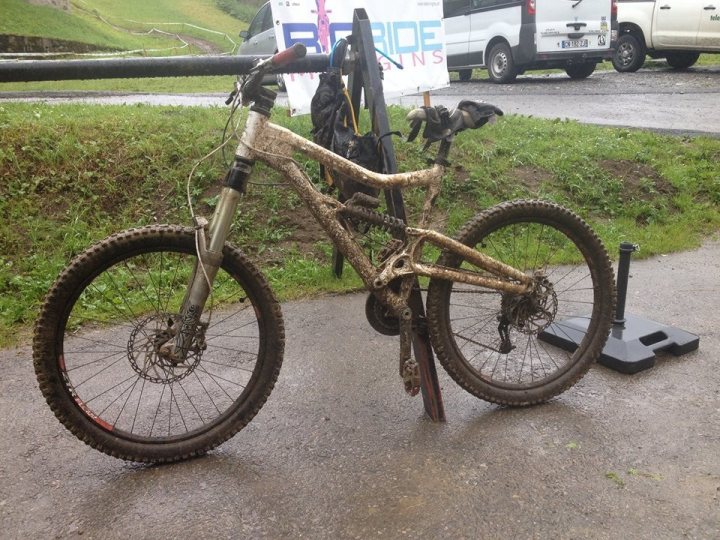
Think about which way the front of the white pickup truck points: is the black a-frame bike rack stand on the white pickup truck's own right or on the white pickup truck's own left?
on the white pickup truck's own right

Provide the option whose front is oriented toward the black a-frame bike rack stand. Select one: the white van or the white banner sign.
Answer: the white banner sign

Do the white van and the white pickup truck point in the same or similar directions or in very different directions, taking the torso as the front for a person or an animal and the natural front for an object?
very different directions

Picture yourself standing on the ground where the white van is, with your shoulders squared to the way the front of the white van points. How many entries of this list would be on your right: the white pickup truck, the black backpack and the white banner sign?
1

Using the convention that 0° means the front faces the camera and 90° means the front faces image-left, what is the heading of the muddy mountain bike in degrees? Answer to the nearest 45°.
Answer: approximately 90°

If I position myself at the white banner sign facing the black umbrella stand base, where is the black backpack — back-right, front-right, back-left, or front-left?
front-right

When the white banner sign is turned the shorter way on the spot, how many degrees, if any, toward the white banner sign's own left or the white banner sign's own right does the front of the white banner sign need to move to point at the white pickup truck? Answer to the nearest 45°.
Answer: approximately 135° to the white banner sign's own left

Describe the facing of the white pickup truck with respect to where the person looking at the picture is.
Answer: facing the viewer and to the right of the viewer

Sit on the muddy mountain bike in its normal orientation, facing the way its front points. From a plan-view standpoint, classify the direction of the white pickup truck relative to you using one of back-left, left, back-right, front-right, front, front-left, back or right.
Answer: back-right

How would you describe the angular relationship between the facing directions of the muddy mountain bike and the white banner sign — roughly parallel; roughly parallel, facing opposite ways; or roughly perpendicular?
roughly perpendicular

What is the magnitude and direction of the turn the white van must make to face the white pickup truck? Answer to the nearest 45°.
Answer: approximately 90° to its right

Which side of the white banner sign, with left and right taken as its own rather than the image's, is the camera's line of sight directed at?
front

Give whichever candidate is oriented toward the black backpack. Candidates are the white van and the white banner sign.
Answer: the white banner sign

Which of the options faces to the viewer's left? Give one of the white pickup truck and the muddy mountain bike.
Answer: the muddy mountain bike
